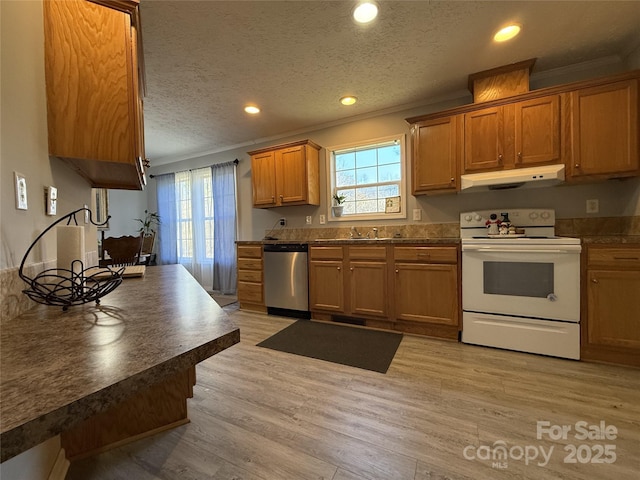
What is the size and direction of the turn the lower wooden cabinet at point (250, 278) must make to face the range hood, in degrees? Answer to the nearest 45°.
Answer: approximately 90° to its left

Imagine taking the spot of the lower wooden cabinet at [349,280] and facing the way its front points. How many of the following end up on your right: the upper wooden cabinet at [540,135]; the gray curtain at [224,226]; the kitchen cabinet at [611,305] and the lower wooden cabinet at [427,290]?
1

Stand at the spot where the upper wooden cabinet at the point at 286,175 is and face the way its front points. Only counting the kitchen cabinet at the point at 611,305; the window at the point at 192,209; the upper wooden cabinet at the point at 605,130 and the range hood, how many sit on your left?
3

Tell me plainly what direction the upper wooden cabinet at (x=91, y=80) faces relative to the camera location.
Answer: facing to the right of the viewer

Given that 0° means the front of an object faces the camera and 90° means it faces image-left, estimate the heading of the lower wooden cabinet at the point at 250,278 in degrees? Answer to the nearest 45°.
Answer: approximately 45°

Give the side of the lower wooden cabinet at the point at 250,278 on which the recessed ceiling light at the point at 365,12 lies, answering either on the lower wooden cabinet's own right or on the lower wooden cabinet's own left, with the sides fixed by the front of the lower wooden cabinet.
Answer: on the lower wooden cabinet's own left

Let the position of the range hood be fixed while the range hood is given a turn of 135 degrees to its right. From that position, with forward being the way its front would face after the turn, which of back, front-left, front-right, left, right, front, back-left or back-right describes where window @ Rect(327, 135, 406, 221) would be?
front-left

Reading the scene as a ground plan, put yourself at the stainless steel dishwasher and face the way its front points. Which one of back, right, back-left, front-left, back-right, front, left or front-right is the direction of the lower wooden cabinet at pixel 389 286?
left

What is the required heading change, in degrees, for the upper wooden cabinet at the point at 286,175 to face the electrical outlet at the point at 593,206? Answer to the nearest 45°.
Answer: approximately 90° to its left

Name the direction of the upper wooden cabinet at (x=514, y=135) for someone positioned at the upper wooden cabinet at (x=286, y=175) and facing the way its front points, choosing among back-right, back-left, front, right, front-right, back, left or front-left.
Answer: left
